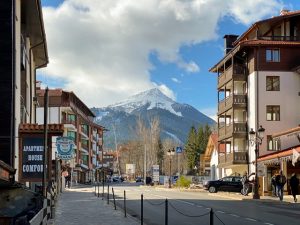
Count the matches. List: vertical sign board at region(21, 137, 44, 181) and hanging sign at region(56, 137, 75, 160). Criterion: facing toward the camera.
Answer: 2

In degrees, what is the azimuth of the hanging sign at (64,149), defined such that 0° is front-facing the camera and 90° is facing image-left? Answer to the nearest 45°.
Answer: approximately 0°

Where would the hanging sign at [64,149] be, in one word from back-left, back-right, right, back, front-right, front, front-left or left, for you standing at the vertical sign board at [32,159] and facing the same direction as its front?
back

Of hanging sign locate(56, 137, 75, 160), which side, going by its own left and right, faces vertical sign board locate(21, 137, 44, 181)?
front
